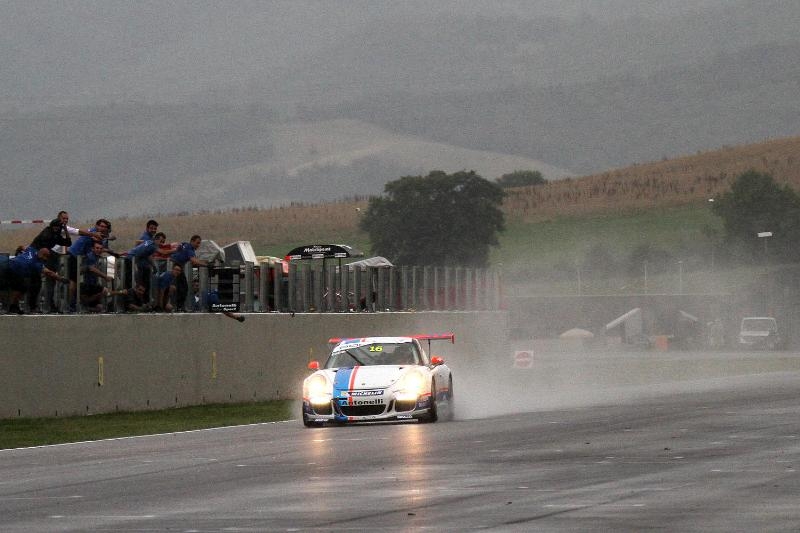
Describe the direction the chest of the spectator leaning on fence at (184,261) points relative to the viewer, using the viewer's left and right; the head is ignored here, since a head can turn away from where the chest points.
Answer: facing to the right of the viewer

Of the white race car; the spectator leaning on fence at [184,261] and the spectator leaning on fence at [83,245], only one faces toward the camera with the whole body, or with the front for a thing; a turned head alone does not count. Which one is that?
the white race car

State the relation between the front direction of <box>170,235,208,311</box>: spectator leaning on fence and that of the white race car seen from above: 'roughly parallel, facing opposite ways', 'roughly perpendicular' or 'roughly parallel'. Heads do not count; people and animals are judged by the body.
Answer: roughly perpendicular

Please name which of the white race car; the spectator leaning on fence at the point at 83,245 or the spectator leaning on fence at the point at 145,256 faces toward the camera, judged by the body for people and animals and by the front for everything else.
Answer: the white race car

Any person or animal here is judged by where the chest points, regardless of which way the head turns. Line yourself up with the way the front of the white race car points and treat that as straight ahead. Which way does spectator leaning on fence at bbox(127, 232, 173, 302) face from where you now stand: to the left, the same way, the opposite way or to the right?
to the left

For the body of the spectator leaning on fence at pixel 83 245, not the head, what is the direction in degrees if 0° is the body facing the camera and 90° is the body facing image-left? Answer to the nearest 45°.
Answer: approximately 270°

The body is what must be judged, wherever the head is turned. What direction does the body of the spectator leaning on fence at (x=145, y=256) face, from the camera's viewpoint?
to the viewer's right

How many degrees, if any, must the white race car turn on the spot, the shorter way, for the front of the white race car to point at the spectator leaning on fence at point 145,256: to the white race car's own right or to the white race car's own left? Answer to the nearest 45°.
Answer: approximately 135° to the white race car's own right
